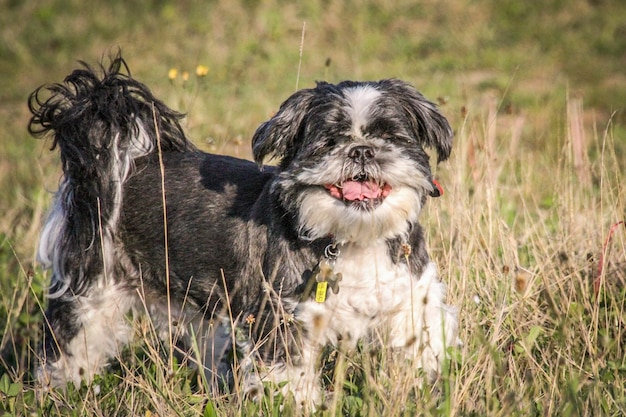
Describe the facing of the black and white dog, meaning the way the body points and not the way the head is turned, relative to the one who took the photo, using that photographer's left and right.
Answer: facing the viewer and to the right of the viewer
